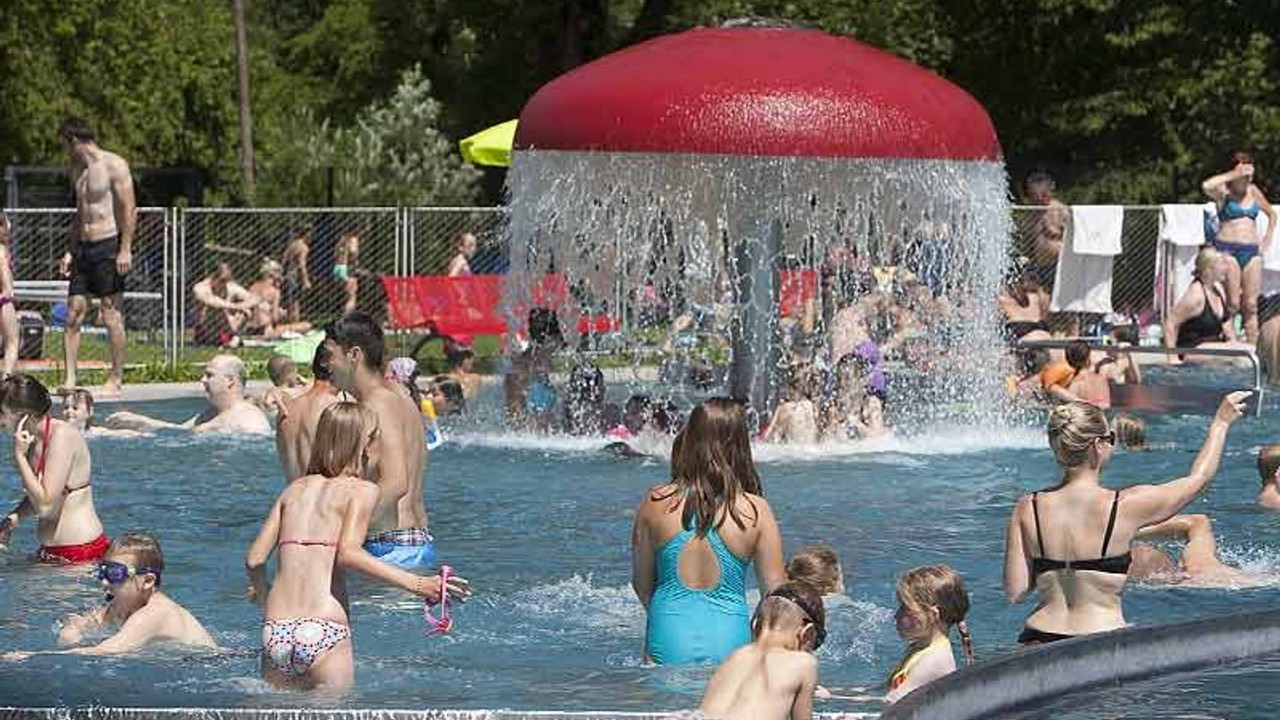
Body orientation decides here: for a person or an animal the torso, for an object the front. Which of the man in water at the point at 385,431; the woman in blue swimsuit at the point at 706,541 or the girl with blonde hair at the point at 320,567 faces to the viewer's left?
the man in water

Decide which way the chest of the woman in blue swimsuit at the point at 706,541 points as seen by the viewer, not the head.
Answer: away from the camera

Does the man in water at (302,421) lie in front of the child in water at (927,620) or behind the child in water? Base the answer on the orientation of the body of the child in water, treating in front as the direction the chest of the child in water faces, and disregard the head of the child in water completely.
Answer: in front

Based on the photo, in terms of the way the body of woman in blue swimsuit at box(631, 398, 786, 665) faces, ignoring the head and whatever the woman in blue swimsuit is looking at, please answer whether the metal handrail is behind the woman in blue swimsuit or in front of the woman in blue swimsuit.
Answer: in front

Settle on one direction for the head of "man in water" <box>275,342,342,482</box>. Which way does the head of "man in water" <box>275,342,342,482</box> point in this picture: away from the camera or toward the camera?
away from the camera

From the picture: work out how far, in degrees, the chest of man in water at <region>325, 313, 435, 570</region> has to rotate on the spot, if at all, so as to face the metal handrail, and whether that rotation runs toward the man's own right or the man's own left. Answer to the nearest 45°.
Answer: approximately 135° to the man's own right

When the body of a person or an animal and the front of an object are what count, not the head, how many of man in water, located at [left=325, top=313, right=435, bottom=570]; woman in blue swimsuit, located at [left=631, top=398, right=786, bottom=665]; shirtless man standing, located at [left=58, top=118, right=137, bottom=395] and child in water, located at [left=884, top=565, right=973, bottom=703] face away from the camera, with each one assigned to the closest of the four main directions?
1

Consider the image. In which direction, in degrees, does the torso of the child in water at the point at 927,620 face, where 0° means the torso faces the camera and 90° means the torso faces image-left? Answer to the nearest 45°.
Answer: approximately 90°

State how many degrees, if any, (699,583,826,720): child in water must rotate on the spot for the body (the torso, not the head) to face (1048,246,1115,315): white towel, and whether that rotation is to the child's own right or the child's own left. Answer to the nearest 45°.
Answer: approximately 45° to the child's own left

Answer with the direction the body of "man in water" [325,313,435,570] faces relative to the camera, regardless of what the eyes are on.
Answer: to the viewer's left
